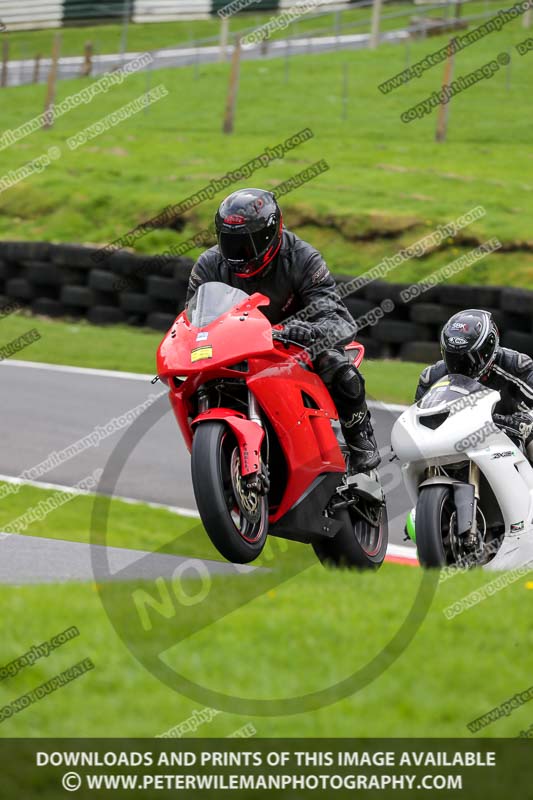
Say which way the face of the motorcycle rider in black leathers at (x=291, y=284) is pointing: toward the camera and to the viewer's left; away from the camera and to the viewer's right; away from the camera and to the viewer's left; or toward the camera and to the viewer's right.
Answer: toward the camera and to the viewer's left

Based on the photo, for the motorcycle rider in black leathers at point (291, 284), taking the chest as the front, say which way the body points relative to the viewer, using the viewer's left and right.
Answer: facing the viewer and to the left of the viewer

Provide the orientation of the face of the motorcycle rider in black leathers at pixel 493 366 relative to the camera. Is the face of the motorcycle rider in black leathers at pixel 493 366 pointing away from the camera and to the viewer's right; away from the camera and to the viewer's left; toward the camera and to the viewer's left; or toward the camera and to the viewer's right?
toward the camera and to the viewer's left

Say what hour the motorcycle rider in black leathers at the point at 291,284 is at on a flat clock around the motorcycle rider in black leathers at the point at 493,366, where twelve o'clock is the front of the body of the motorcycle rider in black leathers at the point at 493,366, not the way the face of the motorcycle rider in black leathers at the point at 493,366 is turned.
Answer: the motorcycle rider in black leathers at the point at 291,284 is roughly at 1 o'clock from the motorcycle rider in black leathers at the point at 493,366.

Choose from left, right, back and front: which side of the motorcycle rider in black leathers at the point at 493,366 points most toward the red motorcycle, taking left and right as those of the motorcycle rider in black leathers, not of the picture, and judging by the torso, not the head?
front

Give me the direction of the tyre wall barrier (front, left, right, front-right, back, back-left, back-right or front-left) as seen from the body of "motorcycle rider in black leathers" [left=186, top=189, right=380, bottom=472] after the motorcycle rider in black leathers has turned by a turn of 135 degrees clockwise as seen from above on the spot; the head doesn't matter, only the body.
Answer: front
